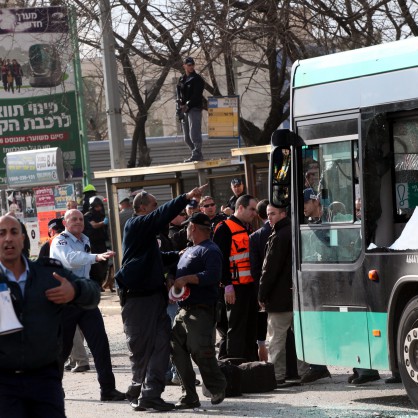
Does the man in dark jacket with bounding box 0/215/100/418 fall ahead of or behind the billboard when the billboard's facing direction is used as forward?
ahead

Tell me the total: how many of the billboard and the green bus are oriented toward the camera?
1

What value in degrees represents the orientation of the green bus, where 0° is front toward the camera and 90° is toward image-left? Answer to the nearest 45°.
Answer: approximately 135°

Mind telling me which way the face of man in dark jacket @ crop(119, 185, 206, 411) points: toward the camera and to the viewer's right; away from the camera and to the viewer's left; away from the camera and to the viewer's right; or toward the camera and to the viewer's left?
away from the camera and to the viewer's right

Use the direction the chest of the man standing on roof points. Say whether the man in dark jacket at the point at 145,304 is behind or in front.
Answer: in front

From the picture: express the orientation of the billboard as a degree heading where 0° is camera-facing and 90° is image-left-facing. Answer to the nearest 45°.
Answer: approximately 0°

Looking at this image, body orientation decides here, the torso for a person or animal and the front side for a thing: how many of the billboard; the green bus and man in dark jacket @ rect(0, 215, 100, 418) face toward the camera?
2
